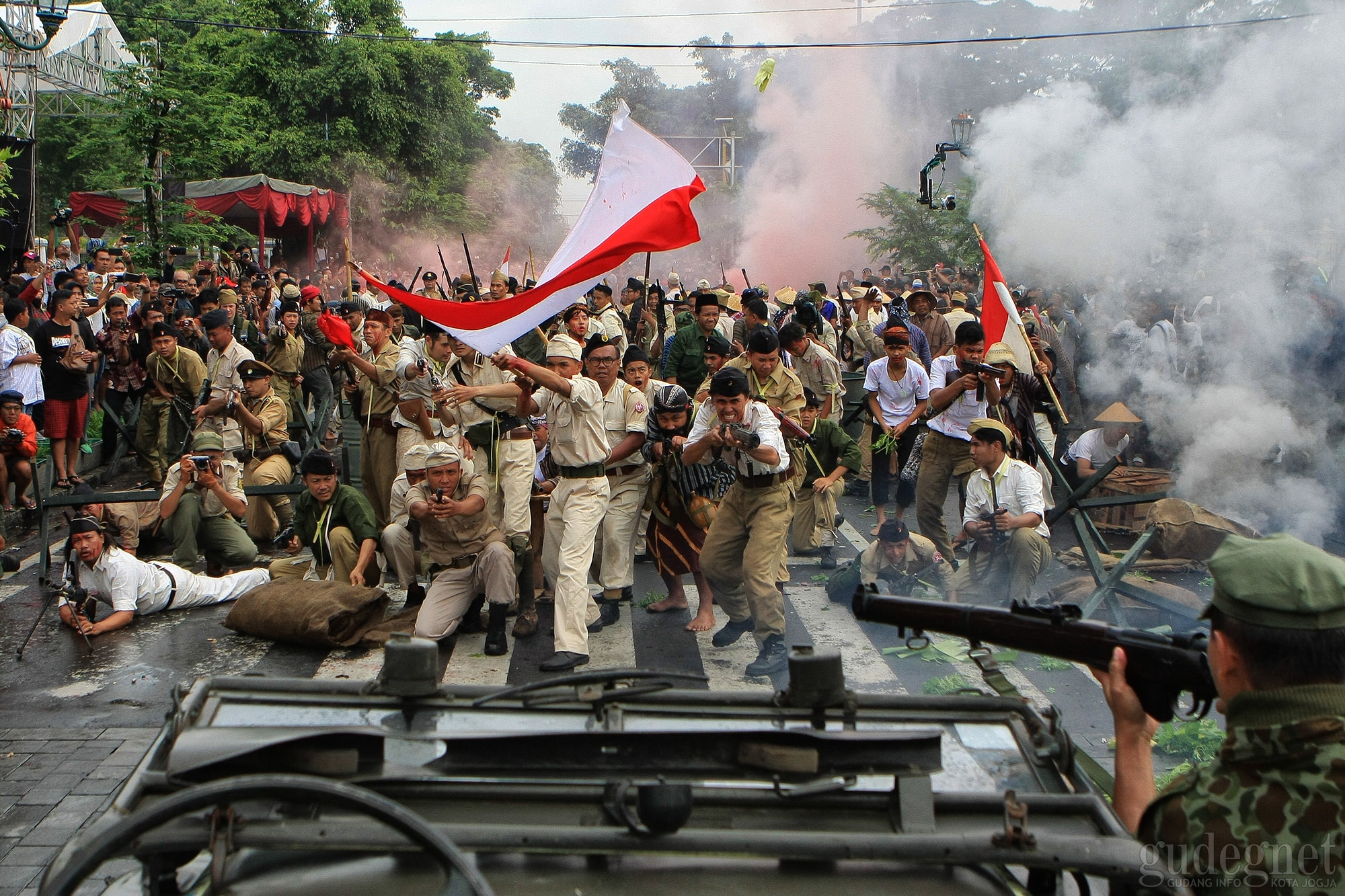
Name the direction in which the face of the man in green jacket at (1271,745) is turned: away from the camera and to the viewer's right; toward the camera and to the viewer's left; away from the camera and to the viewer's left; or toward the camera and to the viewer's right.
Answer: away from the camera and to the viewer's left

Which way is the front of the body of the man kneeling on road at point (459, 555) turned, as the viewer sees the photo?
toward the camera

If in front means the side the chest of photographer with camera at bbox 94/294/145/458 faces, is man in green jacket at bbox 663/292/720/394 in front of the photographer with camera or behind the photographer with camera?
in front

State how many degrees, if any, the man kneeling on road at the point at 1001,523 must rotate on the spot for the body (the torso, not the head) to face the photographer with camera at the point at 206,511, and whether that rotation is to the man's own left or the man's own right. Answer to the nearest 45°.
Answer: approximately 45° to the man's own right

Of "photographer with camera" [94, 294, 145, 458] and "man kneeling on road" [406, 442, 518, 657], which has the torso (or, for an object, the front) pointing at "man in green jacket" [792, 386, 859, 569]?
the photographer with camera

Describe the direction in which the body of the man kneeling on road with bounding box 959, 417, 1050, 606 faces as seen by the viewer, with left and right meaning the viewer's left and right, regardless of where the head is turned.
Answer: facing the viewer and to the left of the viewer

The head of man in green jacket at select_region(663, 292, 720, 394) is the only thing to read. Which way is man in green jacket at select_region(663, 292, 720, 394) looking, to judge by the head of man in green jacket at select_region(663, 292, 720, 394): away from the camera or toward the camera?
toward the camera

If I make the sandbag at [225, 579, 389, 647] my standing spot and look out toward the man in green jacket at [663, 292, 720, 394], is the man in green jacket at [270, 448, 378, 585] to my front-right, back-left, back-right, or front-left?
front-left

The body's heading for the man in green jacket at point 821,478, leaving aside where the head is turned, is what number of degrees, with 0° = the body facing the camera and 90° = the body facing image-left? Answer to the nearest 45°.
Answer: approximately 45°

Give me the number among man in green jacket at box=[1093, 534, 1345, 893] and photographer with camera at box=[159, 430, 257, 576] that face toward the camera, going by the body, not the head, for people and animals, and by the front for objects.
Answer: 1

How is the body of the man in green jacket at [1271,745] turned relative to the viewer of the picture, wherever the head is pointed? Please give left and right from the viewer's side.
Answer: facing away from the viewer and to the left of the viewer

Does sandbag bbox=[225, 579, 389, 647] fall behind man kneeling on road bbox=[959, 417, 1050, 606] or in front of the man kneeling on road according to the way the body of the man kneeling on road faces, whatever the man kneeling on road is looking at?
in front

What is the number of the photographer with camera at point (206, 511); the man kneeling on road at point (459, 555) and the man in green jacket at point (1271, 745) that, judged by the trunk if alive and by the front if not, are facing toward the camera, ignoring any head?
2

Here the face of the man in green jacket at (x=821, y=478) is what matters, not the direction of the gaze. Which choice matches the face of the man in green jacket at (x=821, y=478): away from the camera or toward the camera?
toward the camera

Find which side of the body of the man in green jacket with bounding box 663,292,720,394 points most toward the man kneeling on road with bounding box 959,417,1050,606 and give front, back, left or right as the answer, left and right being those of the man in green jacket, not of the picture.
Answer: front

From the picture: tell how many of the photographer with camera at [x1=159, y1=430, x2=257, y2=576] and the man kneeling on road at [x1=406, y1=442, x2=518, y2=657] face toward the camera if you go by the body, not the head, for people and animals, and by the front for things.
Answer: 2

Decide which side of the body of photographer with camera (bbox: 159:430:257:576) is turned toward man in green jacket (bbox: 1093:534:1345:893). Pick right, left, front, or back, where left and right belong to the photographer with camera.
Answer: front

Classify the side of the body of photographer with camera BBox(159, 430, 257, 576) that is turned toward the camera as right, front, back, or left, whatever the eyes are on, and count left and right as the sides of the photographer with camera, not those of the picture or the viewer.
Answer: front
